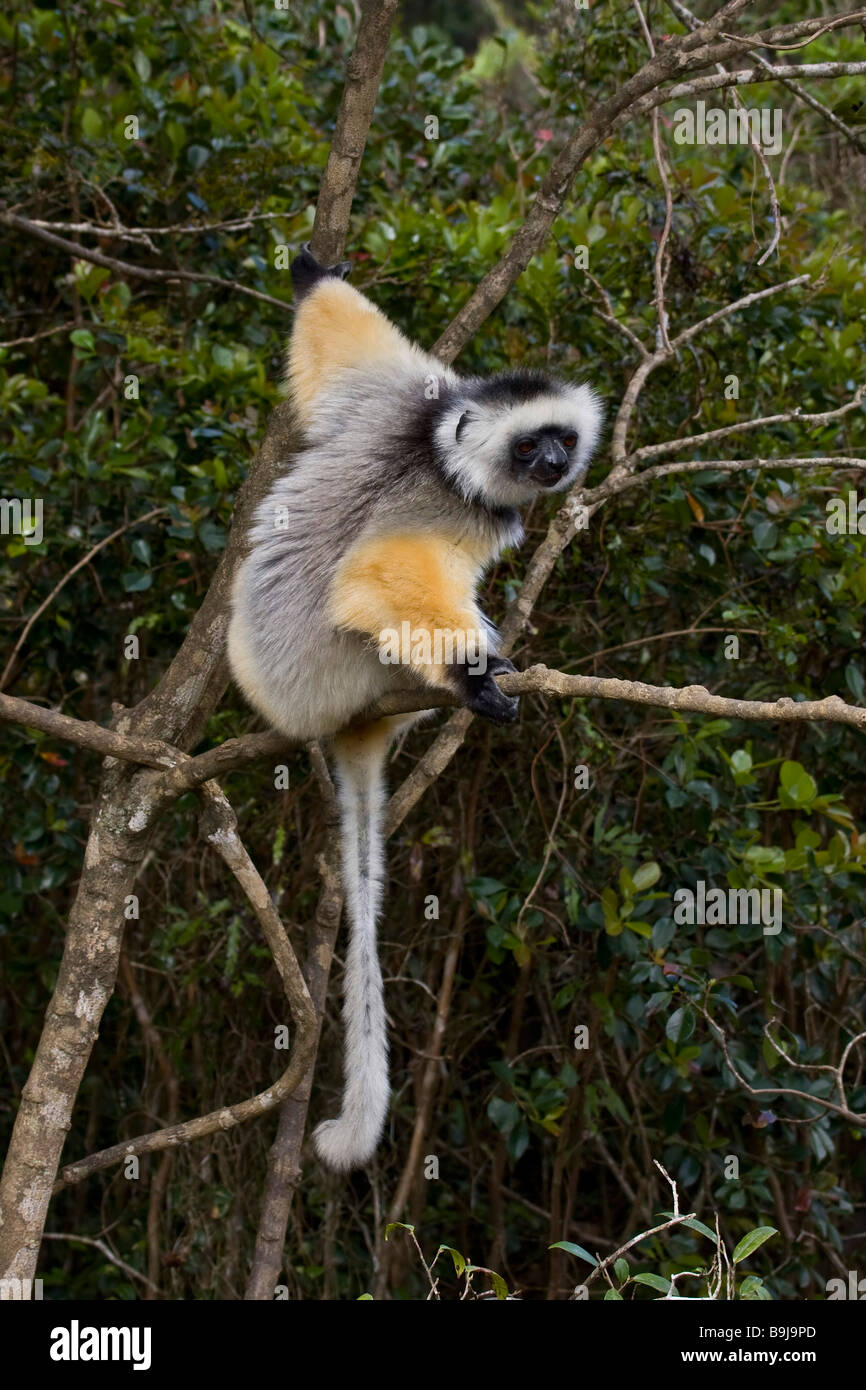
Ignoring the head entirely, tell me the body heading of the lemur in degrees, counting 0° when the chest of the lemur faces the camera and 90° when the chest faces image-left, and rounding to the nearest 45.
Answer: approximately 270°

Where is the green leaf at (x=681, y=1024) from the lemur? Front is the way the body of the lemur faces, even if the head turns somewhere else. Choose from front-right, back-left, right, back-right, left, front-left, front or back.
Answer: front-left

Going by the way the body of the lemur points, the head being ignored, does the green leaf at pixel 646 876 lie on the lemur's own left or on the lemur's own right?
on the lemur's own left
